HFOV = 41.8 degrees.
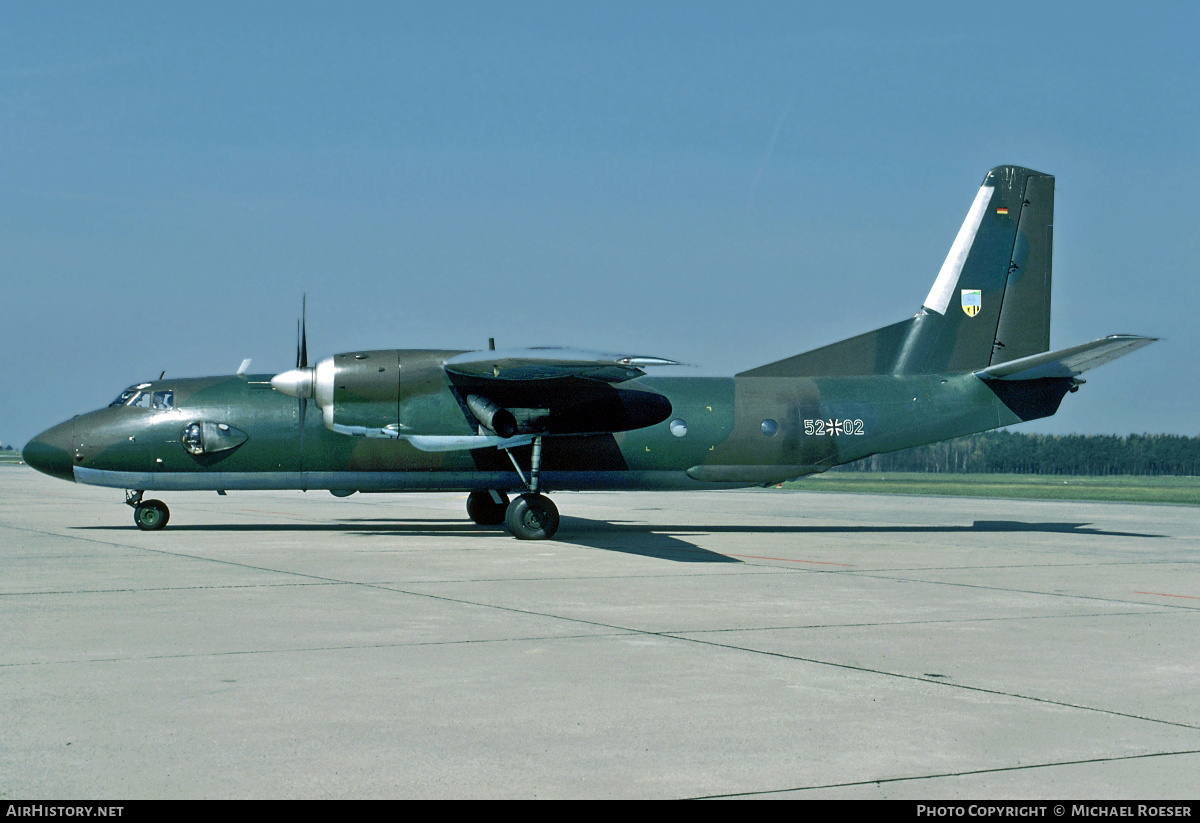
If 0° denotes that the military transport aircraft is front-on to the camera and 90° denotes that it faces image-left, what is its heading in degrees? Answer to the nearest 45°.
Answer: approximately 90°
